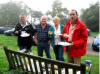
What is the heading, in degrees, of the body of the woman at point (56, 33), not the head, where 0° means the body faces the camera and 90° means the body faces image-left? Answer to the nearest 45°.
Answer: approximately 0°

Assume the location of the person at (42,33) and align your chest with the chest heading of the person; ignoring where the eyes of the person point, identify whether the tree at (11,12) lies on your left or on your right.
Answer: on your right

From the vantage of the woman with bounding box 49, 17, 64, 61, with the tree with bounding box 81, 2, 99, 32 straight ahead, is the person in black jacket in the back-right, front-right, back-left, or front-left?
back-left

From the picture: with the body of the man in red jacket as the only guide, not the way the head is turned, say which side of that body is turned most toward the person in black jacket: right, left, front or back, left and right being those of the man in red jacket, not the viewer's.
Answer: right
